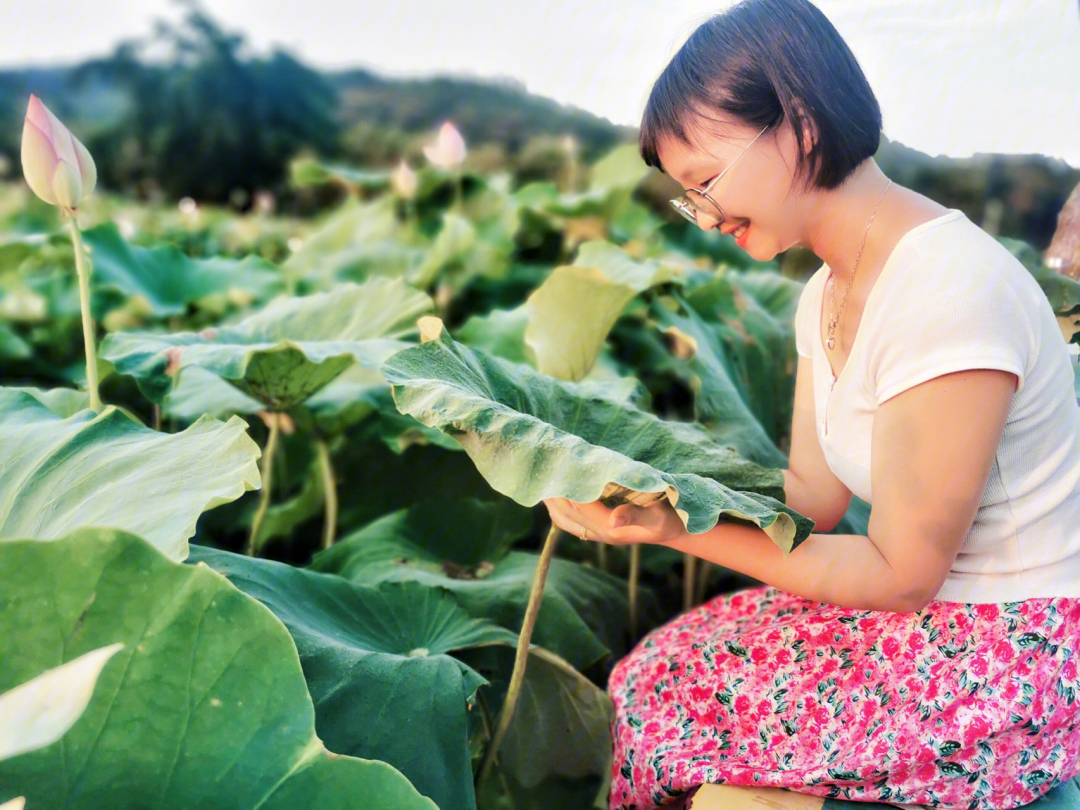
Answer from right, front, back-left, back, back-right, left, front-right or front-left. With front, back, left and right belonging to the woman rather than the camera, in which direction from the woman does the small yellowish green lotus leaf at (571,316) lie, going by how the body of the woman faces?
front-right

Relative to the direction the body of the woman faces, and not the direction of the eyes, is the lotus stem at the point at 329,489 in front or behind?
in front

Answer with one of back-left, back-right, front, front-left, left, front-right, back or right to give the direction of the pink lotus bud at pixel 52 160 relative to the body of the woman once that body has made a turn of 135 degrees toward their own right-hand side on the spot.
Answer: back-left

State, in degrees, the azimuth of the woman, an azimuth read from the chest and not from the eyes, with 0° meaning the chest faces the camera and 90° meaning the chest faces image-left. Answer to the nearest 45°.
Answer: approximately 90°

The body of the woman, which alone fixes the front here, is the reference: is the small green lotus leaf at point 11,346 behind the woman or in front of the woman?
in front

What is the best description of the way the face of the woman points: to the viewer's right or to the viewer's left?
to the viewer's left
